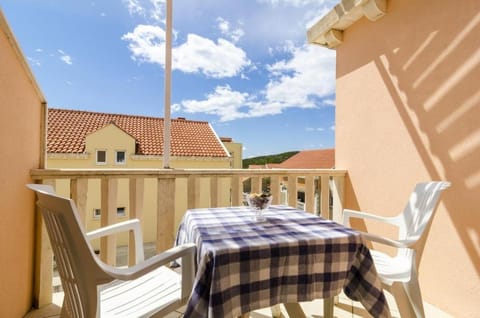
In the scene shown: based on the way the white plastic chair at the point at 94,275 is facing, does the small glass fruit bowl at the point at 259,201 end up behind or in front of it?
in front

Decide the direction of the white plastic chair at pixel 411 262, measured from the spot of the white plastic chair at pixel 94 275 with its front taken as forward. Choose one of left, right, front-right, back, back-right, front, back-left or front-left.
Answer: front-right

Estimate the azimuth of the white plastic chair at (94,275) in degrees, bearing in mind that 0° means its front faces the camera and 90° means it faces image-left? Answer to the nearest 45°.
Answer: approximately 225°

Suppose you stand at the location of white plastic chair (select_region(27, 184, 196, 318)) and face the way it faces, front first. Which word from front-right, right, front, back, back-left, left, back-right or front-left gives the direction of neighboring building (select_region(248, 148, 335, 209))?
front

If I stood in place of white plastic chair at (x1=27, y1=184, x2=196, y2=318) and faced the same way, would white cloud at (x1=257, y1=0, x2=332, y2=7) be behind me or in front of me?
in front
